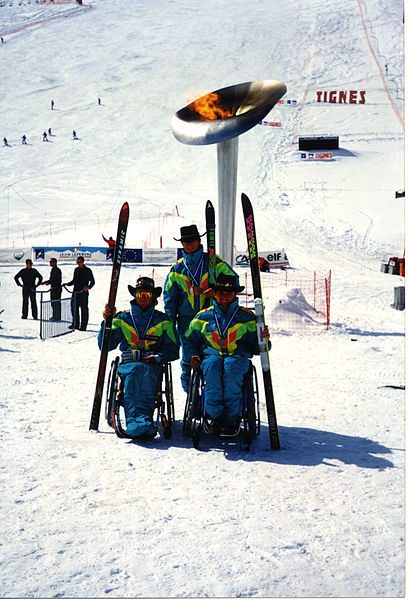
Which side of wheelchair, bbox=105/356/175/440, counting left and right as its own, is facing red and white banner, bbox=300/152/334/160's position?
back

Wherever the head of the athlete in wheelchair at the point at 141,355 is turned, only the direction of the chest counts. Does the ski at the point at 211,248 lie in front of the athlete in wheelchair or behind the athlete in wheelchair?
behind

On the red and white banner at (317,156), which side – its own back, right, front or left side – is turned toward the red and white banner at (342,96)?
back

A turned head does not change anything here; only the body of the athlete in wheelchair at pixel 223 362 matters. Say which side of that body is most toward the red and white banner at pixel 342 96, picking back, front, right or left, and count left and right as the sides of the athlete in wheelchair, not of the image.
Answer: back

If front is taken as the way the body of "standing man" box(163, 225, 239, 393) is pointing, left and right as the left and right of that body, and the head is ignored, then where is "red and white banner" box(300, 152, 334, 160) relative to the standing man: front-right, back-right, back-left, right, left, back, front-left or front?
back

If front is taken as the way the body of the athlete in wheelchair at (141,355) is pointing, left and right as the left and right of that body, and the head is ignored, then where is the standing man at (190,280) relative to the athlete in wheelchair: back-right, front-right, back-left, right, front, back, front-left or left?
back-left

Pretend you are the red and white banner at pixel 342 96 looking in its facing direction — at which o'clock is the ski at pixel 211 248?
The ski is roughly at 12 o'clock from the red and white banner.

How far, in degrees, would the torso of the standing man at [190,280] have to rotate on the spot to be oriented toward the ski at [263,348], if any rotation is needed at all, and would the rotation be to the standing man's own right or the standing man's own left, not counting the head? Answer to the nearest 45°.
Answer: approximately 45° to the standing man's own left

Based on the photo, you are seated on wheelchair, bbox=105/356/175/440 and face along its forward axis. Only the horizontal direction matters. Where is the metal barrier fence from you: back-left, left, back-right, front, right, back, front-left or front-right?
back
